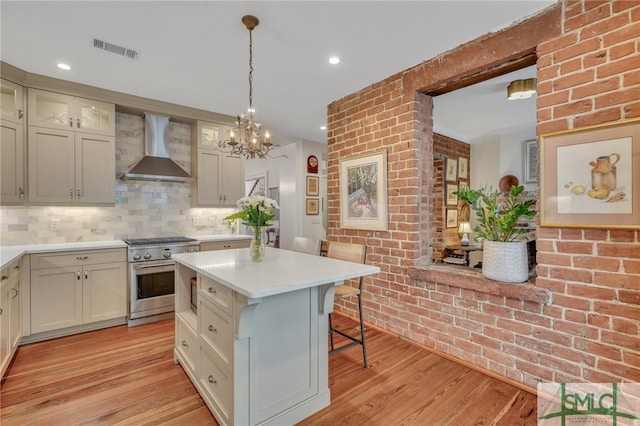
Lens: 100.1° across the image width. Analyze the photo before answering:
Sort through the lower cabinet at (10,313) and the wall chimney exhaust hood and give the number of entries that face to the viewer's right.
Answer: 1

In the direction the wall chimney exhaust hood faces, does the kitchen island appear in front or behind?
in front

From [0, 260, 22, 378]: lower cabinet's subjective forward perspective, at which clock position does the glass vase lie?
The glass vase is roughly at 2 o'clock from the lower cabinet.

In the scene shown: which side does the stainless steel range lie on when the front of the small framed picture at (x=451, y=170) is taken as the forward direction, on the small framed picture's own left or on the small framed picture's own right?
on the small framed picture's own right

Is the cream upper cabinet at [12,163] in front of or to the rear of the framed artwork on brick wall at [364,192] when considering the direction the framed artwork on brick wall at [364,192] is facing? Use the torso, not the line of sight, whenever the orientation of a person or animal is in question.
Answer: in front

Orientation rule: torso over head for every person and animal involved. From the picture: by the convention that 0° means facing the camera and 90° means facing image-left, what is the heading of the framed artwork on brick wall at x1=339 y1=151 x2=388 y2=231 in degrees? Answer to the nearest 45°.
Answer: approximately 45°

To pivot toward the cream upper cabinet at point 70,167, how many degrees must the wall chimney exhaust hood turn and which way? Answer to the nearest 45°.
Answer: approximately 90° to its right

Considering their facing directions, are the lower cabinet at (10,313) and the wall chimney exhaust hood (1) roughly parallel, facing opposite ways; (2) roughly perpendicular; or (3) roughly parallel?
roughly perpendicular

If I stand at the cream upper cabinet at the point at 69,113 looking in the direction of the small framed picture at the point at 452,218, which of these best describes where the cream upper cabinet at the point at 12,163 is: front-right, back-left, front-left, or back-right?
back-right

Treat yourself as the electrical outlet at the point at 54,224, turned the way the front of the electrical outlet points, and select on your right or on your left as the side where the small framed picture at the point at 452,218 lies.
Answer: on your left

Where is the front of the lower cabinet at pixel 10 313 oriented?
to the viewer's right
